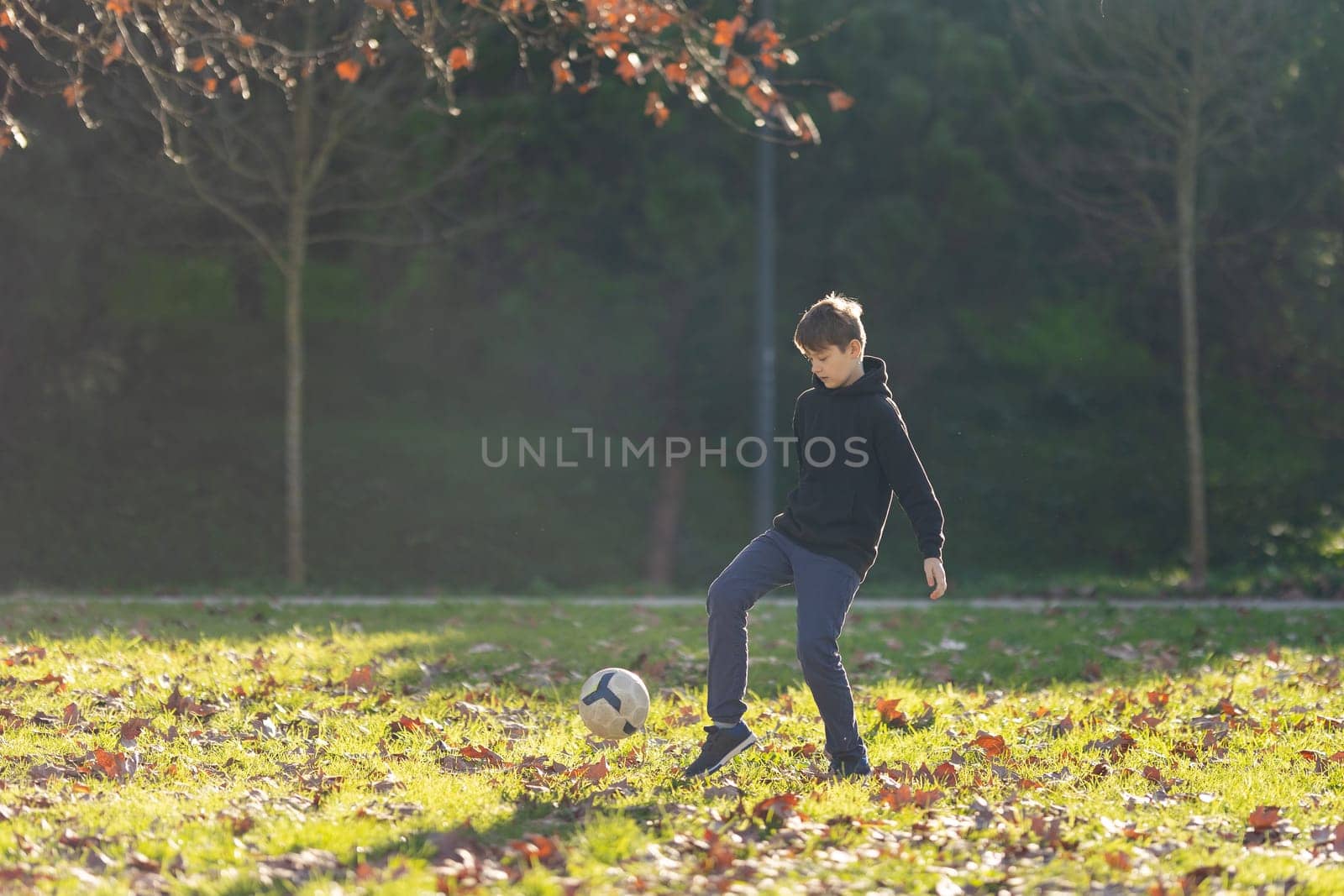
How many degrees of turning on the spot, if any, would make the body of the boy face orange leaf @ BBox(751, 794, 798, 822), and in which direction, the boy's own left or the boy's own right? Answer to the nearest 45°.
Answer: approximately 45° to the boy's own left

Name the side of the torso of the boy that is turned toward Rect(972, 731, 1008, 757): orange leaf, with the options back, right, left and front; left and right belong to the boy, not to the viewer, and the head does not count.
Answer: back

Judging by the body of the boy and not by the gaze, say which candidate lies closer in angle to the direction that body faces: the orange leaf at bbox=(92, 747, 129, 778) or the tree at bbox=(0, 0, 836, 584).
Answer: the orange leaf

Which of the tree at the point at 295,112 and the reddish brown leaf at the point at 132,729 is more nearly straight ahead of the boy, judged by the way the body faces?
the reddish brown leaf

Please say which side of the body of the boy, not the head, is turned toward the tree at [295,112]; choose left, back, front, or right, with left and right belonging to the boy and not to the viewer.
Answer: right

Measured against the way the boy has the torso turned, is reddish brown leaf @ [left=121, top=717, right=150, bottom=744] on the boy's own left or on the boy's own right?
on the boy's own right

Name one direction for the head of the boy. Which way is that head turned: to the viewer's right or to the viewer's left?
to the viewer's left

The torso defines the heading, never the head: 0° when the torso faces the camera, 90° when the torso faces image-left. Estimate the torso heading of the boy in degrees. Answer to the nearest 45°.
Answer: approximately 45°

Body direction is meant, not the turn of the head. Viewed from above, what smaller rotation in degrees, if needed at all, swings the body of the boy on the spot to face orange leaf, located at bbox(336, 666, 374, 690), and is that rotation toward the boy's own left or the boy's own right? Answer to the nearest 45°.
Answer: approximately 90° to the boy's own right

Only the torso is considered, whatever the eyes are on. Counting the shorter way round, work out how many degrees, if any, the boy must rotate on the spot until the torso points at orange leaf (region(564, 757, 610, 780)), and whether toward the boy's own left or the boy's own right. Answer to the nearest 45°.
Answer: approximately 45° to the boy's own right
